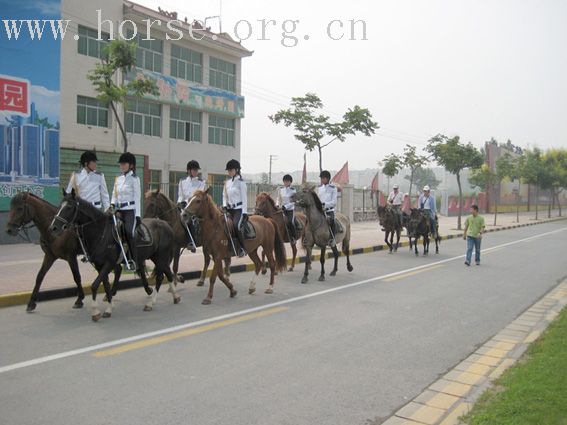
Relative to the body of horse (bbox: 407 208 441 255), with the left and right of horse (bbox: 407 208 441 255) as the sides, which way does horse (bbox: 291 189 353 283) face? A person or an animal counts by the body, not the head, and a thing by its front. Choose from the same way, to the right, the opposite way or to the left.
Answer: the same way

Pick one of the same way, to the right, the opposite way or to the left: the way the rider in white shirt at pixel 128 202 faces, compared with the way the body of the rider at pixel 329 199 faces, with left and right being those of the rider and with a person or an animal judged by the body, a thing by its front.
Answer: the same way

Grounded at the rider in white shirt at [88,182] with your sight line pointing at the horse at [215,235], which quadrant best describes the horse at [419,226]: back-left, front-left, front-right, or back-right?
front-left

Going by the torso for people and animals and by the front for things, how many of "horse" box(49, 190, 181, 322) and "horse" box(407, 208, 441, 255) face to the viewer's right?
0

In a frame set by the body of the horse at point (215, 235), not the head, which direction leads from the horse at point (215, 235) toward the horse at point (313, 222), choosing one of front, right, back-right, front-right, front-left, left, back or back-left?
back

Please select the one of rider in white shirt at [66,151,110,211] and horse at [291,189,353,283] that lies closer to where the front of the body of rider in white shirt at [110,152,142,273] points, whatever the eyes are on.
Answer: the rider in white shirt

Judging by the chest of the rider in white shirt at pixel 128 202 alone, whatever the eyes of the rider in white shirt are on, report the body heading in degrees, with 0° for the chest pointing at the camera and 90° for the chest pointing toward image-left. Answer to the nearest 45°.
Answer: approximately 45°

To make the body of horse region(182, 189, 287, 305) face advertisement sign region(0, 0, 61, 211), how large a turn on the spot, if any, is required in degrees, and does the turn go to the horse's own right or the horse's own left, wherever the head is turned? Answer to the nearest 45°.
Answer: approximately 90° to the horse's own right

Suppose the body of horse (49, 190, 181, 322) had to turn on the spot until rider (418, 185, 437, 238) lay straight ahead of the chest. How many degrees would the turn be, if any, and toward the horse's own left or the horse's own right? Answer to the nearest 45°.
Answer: approximately 180°

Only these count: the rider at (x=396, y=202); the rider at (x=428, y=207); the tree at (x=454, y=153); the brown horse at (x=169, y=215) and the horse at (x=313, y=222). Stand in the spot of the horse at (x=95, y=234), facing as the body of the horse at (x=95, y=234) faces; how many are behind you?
5

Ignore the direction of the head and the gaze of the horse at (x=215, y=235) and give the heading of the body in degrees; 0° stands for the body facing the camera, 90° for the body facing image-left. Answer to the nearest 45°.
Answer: approximately 45°

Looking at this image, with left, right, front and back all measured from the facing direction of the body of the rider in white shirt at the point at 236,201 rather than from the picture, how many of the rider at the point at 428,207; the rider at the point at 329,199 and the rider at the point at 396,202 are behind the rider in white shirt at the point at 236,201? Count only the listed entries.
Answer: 3

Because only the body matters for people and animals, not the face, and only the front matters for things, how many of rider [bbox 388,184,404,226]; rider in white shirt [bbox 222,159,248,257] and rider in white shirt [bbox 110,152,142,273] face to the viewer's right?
0

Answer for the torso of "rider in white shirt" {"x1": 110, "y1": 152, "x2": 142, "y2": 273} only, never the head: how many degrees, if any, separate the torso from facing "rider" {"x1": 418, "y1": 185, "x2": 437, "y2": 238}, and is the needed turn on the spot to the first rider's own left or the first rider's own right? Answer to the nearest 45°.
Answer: approximately 180°

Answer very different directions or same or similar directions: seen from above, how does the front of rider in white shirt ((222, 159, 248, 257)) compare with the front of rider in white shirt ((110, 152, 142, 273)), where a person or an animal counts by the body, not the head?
same or similar directions

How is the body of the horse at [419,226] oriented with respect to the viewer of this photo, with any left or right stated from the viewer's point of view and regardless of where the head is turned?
facing the viewer and to the left of the viewer

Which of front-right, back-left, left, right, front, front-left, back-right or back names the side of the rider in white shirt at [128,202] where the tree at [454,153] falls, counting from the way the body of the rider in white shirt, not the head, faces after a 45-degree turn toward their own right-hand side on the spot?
back-right

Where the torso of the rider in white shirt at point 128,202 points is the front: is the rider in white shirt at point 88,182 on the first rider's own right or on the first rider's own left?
on the first rider's own right

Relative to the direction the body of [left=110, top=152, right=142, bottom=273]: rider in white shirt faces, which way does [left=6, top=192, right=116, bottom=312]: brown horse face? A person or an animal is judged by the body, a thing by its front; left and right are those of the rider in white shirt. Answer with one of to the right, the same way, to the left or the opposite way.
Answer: the same way

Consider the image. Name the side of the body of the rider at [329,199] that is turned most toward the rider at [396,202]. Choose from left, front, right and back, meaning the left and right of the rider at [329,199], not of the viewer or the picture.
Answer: back
